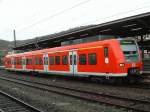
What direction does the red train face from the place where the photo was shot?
facing the viewer and to the right of the viewer
